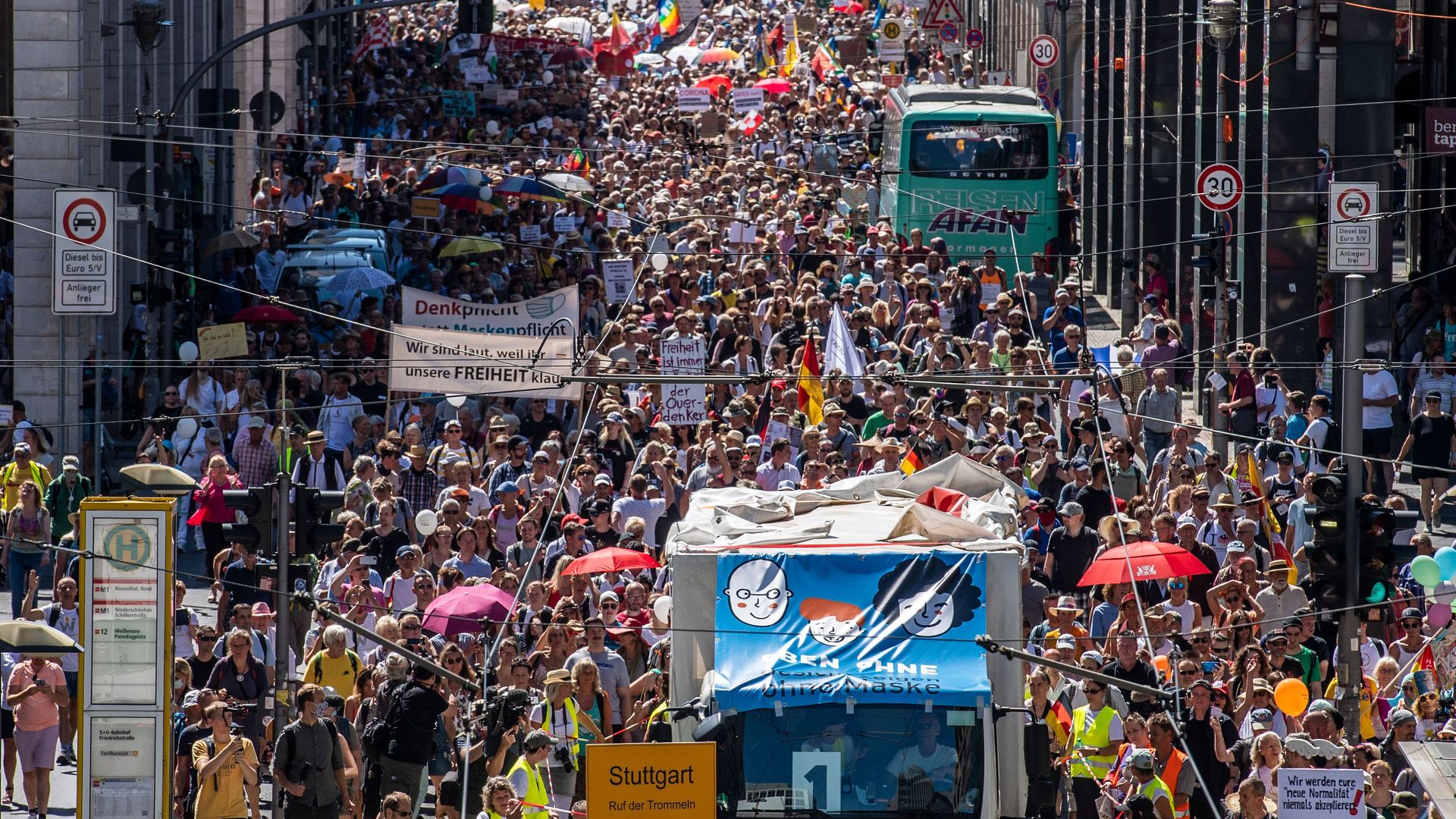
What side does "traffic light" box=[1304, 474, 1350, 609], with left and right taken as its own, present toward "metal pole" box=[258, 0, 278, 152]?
back

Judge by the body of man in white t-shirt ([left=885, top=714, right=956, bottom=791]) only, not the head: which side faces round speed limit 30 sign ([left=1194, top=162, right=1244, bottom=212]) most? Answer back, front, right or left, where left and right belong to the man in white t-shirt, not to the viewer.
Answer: back

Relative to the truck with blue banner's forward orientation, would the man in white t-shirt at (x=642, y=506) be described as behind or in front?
behind
